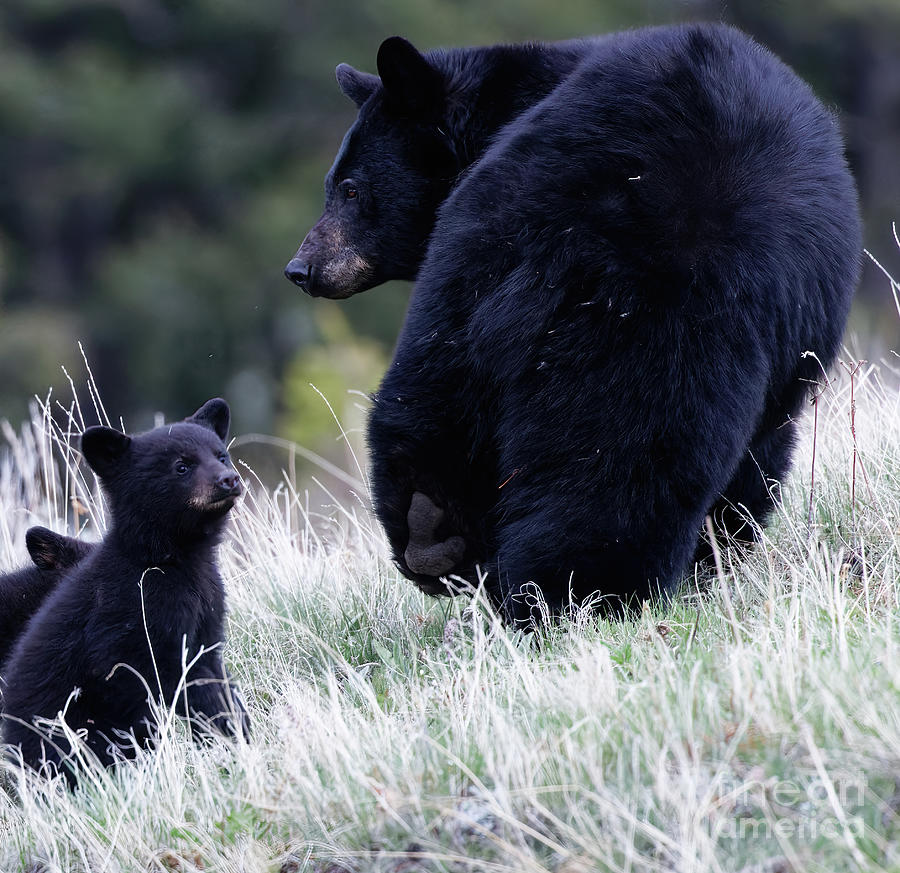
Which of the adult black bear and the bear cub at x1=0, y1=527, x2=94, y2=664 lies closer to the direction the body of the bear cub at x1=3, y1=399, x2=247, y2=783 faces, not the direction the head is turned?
the adult black bear

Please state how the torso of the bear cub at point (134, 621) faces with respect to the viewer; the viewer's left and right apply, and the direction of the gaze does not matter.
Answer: facing the viewer and to the right of the viewer

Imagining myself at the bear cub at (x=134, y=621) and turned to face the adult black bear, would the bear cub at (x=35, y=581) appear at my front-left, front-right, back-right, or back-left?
back-left

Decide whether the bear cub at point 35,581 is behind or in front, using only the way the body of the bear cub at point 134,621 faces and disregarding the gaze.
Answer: behind

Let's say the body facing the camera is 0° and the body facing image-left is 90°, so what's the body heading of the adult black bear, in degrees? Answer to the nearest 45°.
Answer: approximately 135°

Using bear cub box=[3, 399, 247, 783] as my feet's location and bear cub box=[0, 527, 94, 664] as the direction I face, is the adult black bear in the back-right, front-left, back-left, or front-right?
back-right

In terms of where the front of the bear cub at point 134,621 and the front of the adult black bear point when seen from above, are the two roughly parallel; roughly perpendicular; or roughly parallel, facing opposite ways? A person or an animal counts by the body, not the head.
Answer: roughly parallel, facing opposite ways
